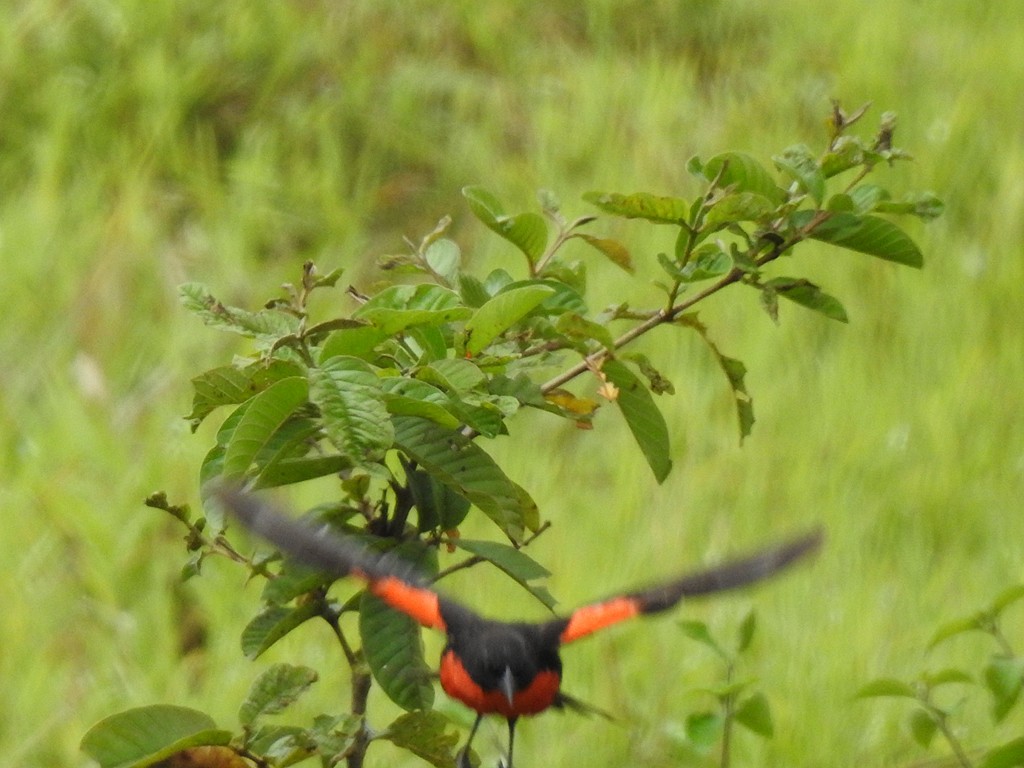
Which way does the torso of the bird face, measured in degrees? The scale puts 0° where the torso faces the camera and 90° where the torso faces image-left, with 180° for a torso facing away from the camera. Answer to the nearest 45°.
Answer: approximately 0°

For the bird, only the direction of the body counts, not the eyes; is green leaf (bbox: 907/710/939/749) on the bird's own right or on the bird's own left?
on the bird's own left

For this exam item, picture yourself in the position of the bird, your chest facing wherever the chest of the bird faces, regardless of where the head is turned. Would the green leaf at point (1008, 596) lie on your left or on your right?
on your left

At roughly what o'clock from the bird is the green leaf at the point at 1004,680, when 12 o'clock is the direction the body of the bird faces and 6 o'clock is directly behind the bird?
The green leaf is roughly at 8 o'clock from the bird.

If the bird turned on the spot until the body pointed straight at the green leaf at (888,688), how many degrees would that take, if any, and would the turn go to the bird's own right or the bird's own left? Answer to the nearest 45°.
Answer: approximately 135° to the bird's own left
